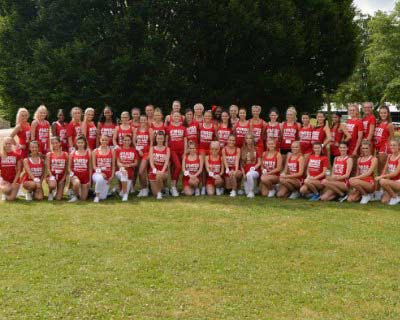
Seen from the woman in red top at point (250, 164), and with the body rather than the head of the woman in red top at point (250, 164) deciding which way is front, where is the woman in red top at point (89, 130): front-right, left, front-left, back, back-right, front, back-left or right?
right

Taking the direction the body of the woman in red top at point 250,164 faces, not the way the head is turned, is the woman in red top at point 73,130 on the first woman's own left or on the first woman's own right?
on the first woman's own right

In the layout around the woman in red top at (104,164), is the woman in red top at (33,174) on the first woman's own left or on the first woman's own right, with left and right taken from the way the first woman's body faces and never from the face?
on the first woman's own right

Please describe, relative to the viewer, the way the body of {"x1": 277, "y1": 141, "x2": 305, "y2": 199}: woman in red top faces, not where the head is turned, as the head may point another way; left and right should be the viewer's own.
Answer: facing the viewer and to the left of the viewer

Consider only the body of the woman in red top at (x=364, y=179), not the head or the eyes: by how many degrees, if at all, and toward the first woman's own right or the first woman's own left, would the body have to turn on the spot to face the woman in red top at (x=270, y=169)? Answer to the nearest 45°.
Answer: approximately 45° to the first woman's own right

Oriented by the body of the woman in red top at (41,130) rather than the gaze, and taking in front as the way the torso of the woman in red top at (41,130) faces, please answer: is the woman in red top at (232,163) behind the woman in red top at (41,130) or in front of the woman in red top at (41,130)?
in front

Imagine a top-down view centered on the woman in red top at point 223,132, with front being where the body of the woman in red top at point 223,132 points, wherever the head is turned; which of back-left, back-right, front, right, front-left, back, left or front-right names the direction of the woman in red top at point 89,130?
right

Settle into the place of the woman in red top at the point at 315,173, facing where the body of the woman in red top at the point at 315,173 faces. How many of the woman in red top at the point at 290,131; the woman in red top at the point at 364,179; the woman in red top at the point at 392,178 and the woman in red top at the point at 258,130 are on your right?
2

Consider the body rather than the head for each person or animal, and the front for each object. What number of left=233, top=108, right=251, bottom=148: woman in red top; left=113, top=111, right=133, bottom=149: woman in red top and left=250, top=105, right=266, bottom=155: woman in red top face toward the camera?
3

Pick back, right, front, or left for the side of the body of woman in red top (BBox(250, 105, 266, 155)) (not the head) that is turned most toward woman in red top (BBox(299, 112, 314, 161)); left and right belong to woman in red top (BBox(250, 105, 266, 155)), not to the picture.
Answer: left

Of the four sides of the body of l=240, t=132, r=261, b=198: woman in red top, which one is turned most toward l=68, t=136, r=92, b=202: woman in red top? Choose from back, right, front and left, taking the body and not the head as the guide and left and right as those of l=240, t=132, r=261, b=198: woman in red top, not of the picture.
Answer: right

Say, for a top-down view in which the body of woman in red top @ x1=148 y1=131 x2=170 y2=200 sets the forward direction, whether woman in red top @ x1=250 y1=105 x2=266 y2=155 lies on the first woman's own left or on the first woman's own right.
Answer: on the first woman's own left
